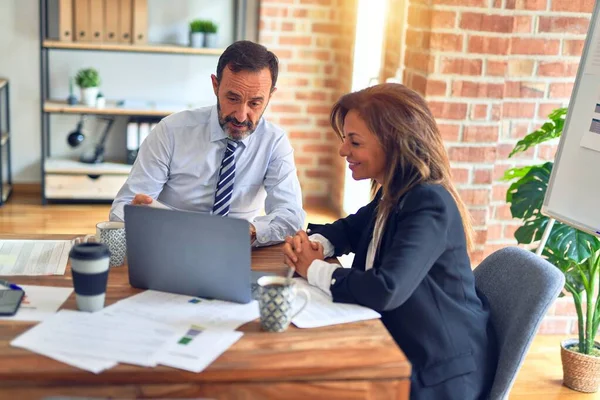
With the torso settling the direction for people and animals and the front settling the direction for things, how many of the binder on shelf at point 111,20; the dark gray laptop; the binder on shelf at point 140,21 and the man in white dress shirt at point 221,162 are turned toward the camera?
3

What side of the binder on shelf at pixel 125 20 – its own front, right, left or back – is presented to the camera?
front

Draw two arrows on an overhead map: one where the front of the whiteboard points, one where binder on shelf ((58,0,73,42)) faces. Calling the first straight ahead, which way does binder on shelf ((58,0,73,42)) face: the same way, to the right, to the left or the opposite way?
to the left

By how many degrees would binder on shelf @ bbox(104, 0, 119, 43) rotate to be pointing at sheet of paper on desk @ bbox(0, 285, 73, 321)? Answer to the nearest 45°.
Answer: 0° — it already faces it

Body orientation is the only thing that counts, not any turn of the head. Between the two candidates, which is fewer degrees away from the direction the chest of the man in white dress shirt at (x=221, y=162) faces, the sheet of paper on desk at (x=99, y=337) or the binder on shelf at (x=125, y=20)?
the sheet of paper on desk

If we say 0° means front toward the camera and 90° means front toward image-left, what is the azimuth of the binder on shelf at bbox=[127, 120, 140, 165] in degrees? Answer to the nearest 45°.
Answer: approximately 0°

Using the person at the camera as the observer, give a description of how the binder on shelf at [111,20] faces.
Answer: facing the viewer

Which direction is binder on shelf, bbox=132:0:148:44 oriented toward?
toward the camera

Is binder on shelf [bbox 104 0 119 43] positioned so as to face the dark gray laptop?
yes

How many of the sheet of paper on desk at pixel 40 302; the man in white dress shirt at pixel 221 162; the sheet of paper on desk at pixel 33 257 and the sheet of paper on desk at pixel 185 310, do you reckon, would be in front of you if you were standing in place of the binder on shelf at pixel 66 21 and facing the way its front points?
4

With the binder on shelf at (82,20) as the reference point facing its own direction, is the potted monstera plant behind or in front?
in front

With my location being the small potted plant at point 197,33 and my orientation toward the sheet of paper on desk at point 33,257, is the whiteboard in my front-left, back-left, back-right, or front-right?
front-left

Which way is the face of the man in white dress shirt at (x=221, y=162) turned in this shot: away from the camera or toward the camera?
toward the camera

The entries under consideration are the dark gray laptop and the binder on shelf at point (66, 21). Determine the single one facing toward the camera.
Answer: the binder on shelf

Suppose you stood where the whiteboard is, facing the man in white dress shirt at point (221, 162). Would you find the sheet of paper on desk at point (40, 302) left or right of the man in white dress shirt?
left

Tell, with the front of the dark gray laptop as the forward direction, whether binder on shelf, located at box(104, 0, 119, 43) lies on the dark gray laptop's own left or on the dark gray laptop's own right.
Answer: on the dark gray laptop's own left

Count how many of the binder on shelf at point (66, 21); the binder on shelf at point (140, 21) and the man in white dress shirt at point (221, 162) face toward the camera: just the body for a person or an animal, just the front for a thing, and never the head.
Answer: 3
